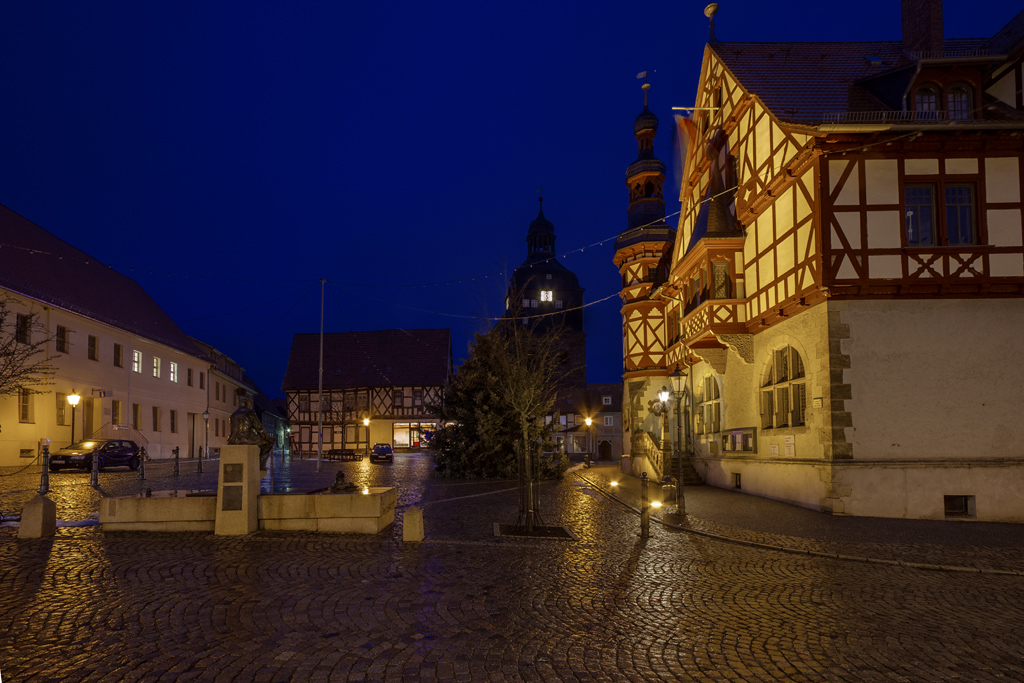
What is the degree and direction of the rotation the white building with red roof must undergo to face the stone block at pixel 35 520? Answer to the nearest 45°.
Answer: approximately 45° to its right

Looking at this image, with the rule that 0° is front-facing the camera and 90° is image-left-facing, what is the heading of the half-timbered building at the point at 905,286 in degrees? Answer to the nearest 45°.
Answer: approximately 45°

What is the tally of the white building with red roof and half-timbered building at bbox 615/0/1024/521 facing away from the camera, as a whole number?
0

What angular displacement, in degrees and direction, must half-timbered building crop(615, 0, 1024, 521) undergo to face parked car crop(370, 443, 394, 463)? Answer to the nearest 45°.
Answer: approximately 90° to its right

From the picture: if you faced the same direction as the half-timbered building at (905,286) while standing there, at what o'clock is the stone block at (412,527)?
The stone block is roughly at 12 o'clock from the half-timbered building.

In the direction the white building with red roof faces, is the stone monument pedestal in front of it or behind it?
in front
